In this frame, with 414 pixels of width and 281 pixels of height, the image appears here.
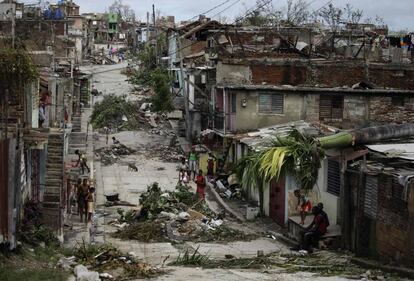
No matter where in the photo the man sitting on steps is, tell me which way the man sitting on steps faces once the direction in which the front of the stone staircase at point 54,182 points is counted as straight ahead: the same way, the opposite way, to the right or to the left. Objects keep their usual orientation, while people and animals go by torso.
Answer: to the right

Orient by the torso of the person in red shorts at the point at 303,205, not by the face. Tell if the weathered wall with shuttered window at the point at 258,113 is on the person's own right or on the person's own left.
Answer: on the person's own right

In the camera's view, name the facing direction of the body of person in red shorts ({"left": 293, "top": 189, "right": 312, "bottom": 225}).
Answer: to the viewer's left

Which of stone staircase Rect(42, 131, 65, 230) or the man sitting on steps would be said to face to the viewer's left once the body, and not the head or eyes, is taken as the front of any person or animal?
the man sitting on steps

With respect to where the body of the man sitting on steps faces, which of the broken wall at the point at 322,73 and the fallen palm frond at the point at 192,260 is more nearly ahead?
the fallen palm frond

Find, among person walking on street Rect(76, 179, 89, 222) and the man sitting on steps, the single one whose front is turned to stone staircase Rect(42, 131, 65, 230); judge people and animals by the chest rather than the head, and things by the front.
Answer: the man sitting on steps

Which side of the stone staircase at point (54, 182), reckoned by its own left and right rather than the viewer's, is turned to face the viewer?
front

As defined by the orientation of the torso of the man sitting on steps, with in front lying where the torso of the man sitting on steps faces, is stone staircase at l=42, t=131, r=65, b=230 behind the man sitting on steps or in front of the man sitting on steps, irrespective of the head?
in front

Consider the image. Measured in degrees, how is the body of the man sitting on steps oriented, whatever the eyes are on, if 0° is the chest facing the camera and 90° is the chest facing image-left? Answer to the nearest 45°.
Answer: approximately 90°

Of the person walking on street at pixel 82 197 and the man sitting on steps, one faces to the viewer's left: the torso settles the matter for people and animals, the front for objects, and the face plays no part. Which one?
the man sitting on steps

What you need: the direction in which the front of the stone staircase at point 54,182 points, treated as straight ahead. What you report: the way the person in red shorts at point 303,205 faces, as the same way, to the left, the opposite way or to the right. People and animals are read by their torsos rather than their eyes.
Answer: to the right

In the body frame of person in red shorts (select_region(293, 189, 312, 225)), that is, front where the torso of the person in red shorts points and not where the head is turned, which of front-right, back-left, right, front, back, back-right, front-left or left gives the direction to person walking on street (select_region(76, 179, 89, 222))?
front

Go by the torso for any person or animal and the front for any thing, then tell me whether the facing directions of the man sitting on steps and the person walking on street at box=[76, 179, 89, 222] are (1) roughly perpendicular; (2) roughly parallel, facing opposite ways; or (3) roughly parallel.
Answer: roughly perpendicular

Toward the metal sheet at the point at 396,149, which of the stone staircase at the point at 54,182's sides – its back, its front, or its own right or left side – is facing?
left
